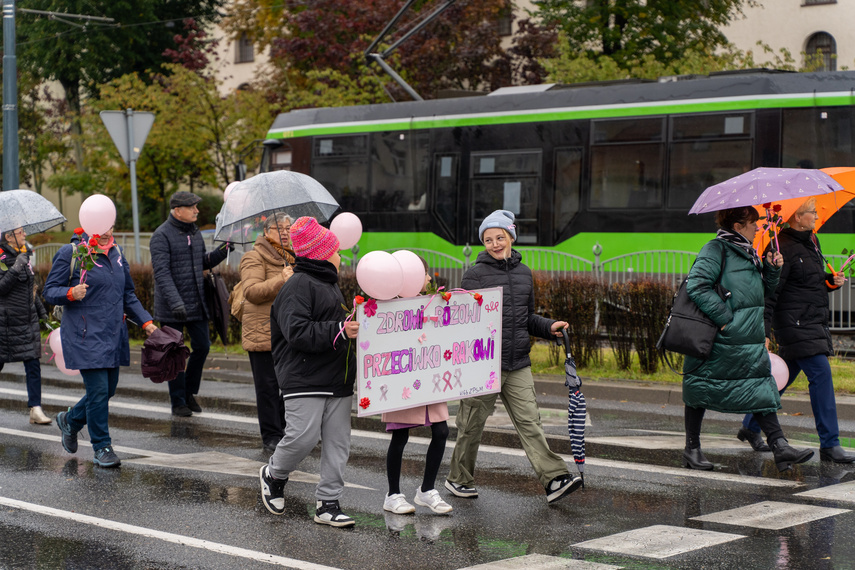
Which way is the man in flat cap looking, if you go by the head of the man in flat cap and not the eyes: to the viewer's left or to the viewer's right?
to the viewer's right

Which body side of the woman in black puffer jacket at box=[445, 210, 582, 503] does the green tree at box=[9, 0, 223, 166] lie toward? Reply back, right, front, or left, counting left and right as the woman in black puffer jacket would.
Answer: back

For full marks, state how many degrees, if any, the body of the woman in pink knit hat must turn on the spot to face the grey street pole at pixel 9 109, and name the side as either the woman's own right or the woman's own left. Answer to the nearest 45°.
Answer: approximately 90° to the woman's own left
